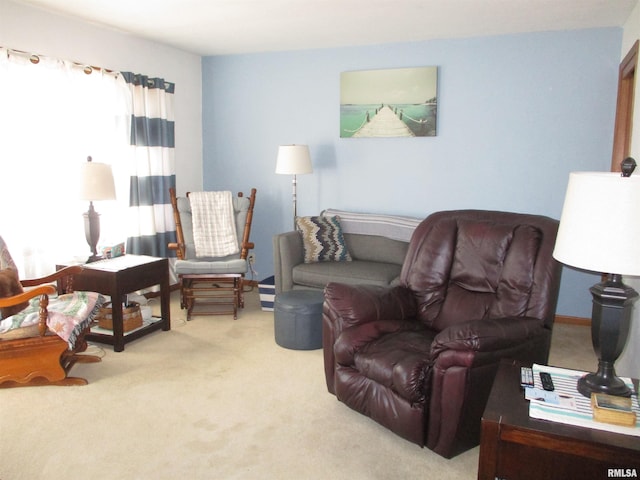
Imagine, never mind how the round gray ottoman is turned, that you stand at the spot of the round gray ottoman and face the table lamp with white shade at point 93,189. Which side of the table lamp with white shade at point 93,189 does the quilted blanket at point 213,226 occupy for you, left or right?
right

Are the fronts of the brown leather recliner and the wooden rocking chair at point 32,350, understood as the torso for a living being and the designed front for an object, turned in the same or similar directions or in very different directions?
very different directions

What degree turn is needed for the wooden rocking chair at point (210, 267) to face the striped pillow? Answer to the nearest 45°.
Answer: approximately 90° to its left

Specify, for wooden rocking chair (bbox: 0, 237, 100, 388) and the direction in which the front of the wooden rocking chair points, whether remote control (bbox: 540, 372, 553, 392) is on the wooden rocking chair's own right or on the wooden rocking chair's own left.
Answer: on the wooden rocking chair's own right

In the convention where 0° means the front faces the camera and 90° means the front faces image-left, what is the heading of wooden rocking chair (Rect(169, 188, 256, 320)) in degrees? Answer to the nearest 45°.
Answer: approximately 0°

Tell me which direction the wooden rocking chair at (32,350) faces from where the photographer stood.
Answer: facing to the right of the viewer

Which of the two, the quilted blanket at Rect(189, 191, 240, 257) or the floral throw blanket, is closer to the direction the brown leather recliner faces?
the floral throw blanket

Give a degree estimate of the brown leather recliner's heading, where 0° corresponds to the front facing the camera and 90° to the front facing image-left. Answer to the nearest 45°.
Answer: approximately 45°

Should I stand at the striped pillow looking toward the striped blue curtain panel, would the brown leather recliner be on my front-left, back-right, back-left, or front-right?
back-left

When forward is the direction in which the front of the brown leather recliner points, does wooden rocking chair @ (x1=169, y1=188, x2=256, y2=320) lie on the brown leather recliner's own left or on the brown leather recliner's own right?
on the brown leather recliner's own right

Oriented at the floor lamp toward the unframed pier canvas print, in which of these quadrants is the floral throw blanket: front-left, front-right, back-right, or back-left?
back-right
